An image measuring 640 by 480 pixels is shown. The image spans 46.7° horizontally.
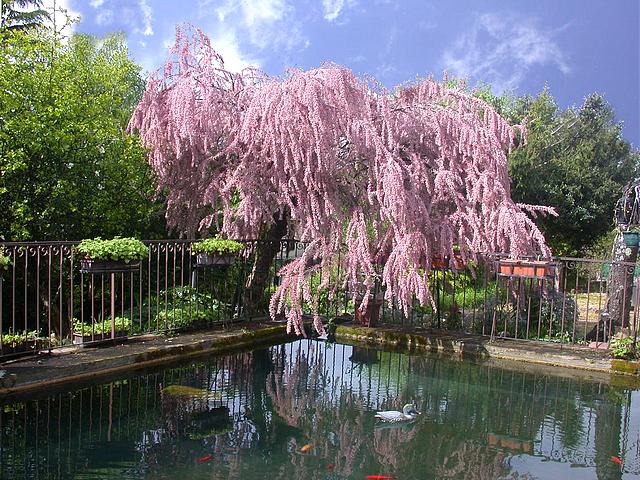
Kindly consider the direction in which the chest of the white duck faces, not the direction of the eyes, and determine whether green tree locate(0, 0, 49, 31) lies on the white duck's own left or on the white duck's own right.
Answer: on the white duck's own left

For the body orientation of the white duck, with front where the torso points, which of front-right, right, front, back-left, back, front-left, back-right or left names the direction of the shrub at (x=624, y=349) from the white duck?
front-left

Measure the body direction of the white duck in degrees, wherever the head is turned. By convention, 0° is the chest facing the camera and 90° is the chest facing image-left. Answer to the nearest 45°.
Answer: approximately 270°

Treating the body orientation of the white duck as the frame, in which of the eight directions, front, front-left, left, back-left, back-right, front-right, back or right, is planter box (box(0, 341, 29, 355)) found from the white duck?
back

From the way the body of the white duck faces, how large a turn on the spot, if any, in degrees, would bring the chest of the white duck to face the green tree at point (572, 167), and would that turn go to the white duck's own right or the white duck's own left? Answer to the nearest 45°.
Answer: approximately 90° to the white duck's own left

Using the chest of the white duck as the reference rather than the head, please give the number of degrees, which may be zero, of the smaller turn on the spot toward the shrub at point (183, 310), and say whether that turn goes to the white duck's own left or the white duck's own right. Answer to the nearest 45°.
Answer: approximately 135° to the white duck's own left

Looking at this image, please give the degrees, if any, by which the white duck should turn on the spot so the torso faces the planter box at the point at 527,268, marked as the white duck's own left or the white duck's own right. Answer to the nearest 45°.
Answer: approximately 45° to the white duck's own left

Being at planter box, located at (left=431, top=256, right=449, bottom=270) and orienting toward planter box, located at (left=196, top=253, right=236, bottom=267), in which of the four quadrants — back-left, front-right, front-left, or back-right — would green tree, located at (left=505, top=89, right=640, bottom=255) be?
back-right

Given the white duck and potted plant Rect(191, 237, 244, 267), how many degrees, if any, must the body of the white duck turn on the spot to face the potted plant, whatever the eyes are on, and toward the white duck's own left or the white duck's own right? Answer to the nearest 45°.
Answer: approximately 135° to the white duck's own left

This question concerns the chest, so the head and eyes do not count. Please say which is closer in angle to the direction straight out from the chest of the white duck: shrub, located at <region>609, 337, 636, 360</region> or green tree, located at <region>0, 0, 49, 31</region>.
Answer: the shrub

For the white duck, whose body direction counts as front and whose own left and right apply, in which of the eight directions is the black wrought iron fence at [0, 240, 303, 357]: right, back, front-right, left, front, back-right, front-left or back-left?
back-left

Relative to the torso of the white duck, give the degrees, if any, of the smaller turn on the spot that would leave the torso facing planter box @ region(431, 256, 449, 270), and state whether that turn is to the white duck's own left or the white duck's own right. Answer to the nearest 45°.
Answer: approximately 90° to the white duck's own left

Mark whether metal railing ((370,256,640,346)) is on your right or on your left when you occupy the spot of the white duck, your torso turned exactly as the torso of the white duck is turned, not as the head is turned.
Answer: on your left

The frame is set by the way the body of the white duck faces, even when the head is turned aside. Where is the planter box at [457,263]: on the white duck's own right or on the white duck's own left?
on the white duck's own left
